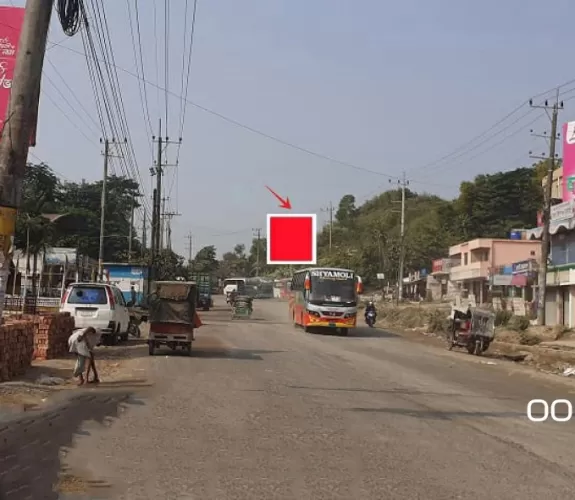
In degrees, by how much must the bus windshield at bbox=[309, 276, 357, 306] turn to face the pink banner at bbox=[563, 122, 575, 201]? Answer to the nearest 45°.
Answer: approximately 135° to its left

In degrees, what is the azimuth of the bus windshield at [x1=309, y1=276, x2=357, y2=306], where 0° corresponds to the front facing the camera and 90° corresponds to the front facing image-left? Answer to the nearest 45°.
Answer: approximately 0°

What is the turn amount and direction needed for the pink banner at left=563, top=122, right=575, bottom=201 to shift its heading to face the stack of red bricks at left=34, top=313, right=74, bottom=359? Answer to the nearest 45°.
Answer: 0° — it already faces it

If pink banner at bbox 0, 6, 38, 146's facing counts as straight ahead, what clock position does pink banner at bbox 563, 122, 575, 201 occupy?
pink banner at bbox 563, 122, 575, 201 is roughly at 8 o'clock from pink banner at bbox 0, 6, 38, 146.
